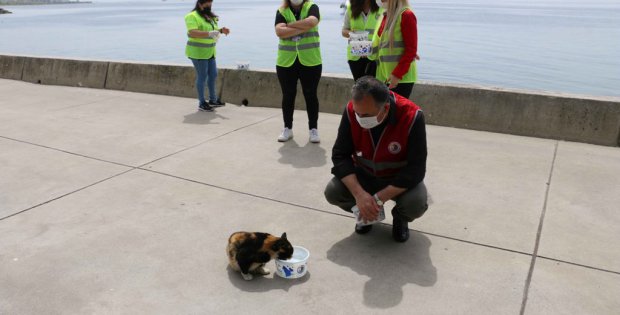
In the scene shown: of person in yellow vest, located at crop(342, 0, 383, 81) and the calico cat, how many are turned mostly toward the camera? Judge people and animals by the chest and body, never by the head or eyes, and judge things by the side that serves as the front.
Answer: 1

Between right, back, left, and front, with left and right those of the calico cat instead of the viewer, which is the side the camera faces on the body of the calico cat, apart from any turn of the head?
right

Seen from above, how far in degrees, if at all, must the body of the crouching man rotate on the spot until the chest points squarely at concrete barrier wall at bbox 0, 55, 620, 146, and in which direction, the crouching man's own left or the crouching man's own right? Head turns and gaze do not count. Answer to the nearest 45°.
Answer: approximately 135° to the crouching man's own right

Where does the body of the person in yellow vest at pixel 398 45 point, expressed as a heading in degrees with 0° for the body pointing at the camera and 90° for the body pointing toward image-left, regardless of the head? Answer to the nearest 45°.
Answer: approximately 45°

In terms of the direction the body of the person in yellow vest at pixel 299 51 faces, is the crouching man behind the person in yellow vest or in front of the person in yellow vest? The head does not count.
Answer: in front

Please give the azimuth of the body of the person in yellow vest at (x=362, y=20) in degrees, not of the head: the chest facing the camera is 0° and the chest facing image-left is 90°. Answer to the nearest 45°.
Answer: approximately 0°
